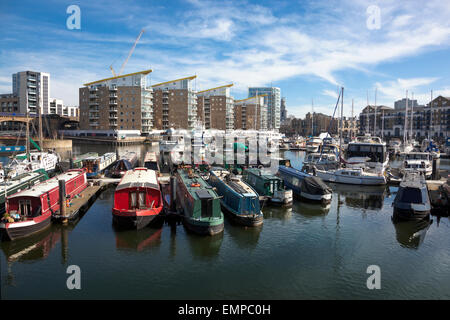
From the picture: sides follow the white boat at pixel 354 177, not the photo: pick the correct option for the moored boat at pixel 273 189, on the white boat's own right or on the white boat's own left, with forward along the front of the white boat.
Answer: on the white boat's own left

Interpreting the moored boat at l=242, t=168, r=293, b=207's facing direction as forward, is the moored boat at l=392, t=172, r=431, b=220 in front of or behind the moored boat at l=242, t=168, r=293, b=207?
in front

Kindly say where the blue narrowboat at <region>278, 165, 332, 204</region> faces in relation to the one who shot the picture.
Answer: facing the viewer and to the right of the viewer

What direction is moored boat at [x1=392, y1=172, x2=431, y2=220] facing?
toward the camera

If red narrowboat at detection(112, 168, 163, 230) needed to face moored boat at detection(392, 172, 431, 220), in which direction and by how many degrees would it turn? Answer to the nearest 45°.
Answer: approximately 90° to its left

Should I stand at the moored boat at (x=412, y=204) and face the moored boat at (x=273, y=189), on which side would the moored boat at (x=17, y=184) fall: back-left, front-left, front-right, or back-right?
front-left

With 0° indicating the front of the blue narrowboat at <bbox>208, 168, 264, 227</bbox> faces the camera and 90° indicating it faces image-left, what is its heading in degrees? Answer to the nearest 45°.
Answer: approximately 315°

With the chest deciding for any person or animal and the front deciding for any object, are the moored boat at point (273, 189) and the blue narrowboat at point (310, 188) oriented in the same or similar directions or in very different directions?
same or similar directions

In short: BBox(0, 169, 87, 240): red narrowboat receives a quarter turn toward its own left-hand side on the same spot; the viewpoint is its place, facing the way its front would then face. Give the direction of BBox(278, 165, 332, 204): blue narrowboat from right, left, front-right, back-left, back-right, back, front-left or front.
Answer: front-left

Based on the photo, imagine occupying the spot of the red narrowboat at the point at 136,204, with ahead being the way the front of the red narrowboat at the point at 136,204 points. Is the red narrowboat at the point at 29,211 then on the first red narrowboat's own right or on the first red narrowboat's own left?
on the first red narrowboat's own right

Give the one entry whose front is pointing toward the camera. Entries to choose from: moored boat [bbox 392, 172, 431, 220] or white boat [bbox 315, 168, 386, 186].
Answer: the moored boat

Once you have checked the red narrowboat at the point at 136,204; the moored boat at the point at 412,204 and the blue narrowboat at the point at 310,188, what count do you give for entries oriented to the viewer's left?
0

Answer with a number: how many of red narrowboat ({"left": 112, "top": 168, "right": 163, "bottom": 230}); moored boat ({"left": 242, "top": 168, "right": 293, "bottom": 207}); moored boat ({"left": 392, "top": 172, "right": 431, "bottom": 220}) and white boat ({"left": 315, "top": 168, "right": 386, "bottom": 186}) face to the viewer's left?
1

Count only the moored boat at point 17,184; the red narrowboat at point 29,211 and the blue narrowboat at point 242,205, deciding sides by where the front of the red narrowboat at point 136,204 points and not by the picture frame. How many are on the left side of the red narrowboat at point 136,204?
1

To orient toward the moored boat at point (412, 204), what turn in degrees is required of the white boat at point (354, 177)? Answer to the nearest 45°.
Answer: approximately 90° to its left
